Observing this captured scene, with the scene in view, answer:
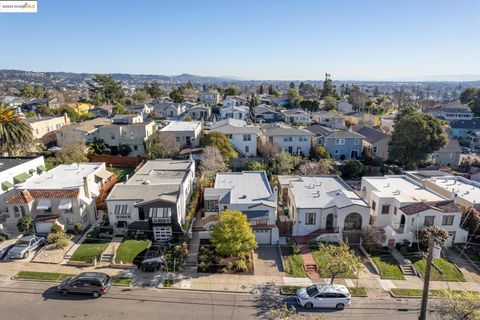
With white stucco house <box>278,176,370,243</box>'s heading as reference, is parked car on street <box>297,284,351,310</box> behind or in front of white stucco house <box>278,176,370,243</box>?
in front

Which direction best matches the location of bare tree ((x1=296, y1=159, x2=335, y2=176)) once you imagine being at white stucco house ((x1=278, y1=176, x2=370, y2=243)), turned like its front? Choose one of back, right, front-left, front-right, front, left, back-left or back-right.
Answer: back

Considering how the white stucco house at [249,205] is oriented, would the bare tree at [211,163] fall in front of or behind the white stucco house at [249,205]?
behind

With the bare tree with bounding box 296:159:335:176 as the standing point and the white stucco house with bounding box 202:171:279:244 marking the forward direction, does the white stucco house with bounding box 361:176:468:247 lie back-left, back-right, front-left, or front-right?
front-left

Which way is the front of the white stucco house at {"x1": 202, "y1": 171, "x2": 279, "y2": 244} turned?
toward the camera

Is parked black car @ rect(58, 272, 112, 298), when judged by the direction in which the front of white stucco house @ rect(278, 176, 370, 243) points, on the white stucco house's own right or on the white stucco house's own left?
on the white stucco house's own right

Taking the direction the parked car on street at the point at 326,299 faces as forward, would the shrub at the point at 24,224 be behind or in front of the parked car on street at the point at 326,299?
in front

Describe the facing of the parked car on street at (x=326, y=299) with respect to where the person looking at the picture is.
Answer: facing to the left of the viewer

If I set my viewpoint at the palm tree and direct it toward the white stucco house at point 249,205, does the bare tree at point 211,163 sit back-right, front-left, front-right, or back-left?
front-left

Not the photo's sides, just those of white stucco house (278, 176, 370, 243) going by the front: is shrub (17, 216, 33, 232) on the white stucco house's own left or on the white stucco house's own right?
on the white stucco house's own right

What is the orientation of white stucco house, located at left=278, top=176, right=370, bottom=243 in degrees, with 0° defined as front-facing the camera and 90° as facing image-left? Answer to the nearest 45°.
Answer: approximately 0°

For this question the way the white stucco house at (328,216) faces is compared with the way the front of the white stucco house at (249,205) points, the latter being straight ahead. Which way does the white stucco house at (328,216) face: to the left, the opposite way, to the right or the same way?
the same way

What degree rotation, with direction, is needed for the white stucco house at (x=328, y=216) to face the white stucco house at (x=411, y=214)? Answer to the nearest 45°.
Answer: approximately 90° to its left

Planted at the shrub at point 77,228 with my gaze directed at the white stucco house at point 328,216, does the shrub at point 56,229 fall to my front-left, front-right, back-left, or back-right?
back-right
